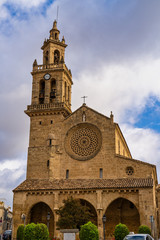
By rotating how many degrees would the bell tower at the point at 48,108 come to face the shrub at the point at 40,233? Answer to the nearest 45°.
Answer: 0° — it already faces it

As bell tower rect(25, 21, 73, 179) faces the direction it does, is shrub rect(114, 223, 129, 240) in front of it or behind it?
in front

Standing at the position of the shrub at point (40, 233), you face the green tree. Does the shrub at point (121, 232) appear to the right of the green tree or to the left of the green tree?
right

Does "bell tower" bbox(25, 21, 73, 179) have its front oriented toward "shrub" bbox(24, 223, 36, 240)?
yes

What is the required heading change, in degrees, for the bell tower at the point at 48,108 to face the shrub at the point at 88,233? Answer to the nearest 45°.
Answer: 0° — it already faces it

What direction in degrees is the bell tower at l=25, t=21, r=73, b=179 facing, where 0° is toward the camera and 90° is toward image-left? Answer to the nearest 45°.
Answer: approximately 0°
